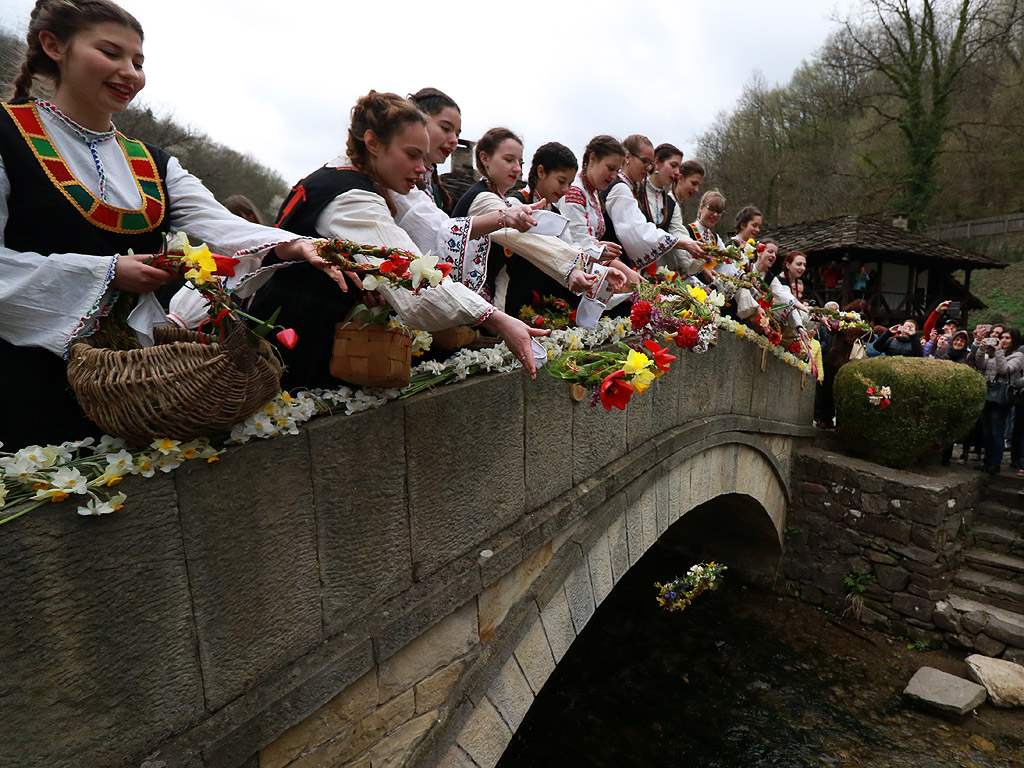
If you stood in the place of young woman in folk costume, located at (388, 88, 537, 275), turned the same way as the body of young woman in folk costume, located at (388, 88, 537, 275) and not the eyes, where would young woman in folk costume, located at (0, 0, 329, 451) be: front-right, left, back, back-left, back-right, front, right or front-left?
right

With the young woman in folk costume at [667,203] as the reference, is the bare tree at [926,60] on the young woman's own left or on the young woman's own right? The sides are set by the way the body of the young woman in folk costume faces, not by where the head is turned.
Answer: on the young woman's own left

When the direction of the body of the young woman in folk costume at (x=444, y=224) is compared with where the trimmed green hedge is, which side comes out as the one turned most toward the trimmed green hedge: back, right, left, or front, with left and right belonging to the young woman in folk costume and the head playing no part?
left

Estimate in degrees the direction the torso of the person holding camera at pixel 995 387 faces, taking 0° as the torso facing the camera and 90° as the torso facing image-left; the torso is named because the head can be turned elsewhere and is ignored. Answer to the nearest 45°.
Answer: approximately 45°

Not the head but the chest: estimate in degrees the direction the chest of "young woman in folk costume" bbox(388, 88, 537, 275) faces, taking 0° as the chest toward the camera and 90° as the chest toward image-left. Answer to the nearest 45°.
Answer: approximately 315°

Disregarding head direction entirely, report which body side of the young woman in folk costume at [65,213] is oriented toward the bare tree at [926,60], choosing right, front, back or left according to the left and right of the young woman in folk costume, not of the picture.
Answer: left

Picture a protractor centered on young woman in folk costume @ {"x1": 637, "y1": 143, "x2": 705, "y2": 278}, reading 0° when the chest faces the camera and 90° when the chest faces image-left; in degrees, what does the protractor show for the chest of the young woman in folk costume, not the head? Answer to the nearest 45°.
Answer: approximately 315°

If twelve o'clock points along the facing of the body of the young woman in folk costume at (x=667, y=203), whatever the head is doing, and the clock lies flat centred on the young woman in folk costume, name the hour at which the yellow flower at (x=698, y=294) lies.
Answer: The yellow flower is roughly at 1 o'clock from the young woman in folk costume.

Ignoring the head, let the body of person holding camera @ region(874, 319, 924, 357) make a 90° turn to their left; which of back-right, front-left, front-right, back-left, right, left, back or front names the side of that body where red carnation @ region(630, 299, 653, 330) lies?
front-right
